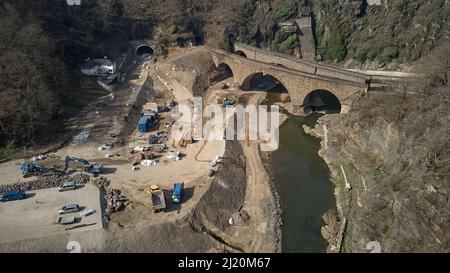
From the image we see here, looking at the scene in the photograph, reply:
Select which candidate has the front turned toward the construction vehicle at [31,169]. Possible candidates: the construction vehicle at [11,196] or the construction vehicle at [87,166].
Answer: the construction vehicle at [87,166]

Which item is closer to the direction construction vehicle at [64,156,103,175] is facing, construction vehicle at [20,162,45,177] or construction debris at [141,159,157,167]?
the construction vehicle

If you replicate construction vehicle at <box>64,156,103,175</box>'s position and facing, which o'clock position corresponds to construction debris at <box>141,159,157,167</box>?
The construction debris is roughly at 6 o'clock from the construction vehicle.

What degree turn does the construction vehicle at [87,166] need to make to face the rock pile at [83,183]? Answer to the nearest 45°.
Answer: approximately 90° to its left

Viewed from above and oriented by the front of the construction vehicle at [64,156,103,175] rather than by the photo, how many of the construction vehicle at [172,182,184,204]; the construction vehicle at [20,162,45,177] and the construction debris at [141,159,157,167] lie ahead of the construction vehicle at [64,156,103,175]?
1

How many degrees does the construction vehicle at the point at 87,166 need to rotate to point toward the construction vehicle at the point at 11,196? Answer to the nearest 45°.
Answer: approximately 45° to its left

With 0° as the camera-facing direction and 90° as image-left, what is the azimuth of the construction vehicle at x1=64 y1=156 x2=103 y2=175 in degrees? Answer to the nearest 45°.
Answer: approximately 90°
